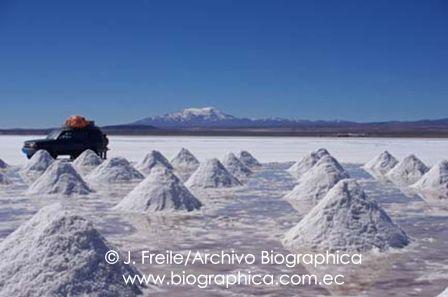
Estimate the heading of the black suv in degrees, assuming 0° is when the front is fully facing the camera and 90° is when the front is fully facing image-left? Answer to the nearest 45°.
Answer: approximately 90°

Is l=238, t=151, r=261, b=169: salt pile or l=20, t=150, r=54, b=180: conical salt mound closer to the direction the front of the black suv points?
the conical salt mound

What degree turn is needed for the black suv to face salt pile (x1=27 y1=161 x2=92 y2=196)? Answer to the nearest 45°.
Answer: approximately 90° to its left

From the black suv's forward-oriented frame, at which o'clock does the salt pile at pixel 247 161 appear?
The salt pile is roughly at 7 o'clock from the black suv.

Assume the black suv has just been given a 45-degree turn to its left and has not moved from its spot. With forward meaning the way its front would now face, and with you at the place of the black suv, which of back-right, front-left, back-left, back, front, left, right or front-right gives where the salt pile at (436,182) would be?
left

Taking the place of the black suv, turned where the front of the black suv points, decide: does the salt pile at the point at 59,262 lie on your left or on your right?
on your left

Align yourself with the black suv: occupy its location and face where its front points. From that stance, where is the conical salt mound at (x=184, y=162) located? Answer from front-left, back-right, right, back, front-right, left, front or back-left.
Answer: back-left

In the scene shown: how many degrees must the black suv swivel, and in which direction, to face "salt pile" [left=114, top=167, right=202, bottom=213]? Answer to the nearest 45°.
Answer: approximately 90° to its left

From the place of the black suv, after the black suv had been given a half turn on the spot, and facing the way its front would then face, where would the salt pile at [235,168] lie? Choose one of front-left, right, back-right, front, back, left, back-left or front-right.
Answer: front-right

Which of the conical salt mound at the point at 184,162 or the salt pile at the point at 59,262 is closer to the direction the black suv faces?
the salt pile

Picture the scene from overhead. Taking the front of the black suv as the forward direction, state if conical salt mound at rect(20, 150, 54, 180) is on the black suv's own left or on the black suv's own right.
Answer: on the black suv's own left

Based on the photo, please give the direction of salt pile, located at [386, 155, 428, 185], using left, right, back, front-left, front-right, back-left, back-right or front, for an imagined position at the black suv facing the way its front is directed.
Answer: back-left
